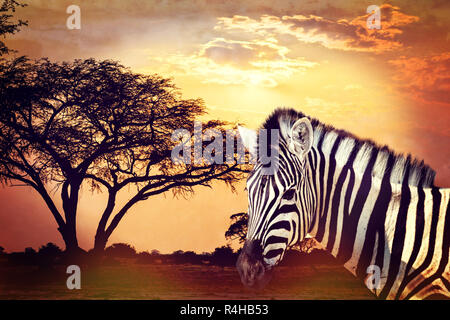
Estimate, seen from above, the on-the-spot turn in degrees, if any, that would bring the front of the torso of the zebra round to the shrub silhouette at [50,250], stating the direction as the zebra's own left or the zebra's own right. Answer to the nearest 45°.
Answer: approximately 45° to the zebra's own right

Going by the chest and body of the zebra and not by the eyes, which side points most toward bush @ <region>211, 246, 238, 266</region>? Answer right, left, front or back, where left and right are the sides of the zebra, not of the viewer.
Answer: right

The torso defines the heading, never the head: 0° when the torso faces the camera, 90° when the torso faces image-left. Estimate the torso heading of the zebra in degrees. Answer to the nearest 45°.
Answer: approximately 90°

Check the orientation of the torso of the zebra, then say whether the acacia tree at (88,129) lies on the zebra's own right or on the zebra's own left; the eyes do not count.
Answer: on the zebra's own right
